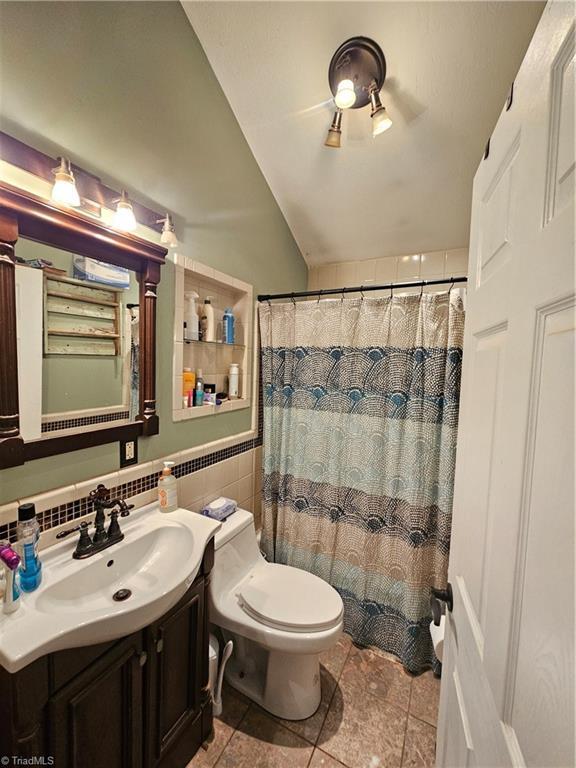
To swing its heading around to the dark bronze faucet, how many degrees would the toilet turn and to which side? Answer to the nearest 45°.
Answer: approximately 135° to its right

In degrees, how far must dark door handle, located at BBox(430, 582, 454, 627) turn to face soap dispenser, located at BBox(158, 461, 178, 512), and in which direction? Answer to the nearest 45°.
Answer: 0° — it already faces it

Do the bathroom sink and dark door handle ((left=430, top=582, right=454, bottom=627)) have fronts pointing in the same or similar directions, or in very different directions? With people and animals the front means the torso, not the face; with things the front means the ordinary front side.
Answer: very different directions

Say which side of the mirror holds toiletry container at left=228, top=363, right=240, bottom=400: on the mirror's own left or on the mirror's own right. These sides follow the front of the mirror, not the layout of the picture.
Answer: on the mirror's own left

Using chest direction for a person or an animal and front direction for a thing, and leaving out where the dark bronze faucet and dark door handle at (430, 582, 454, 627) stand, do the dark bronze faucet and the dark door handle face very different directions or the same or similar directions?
very different directions

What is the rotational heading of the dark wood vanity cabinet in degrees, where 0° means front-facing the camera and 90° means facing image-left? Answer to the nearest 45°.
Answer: approximately 315°

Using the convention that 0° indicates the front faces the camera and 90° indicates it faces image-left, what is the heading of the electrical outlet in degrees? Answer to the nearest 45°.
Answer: approximately 315°

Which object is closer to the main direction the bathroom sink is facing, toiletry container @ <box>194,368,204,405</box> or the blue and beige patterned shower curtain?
the blue and beige patterned shower curtain
